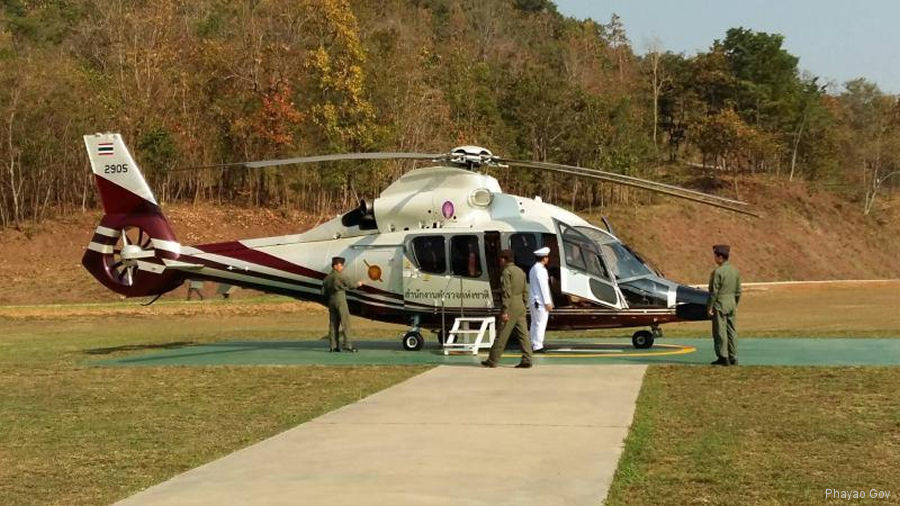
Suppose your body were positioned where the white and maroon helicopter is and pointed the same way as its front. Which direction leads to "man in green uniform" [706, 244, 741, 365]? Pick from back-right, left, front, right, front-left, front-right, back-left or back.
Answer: front-right

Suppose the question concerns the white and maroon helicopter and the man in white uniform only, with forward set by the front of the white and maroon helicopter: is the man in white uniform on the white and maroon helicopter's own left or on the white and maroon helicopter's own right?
on the white and maroon helicopter's own right

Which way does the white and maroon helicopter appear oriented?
to the viewer's right

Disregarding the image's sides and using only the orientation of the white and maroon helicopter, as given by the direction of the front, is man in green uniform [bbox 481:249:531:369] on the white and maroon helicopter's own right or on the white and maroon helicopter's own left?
on the white and maroon helicopter's own right
